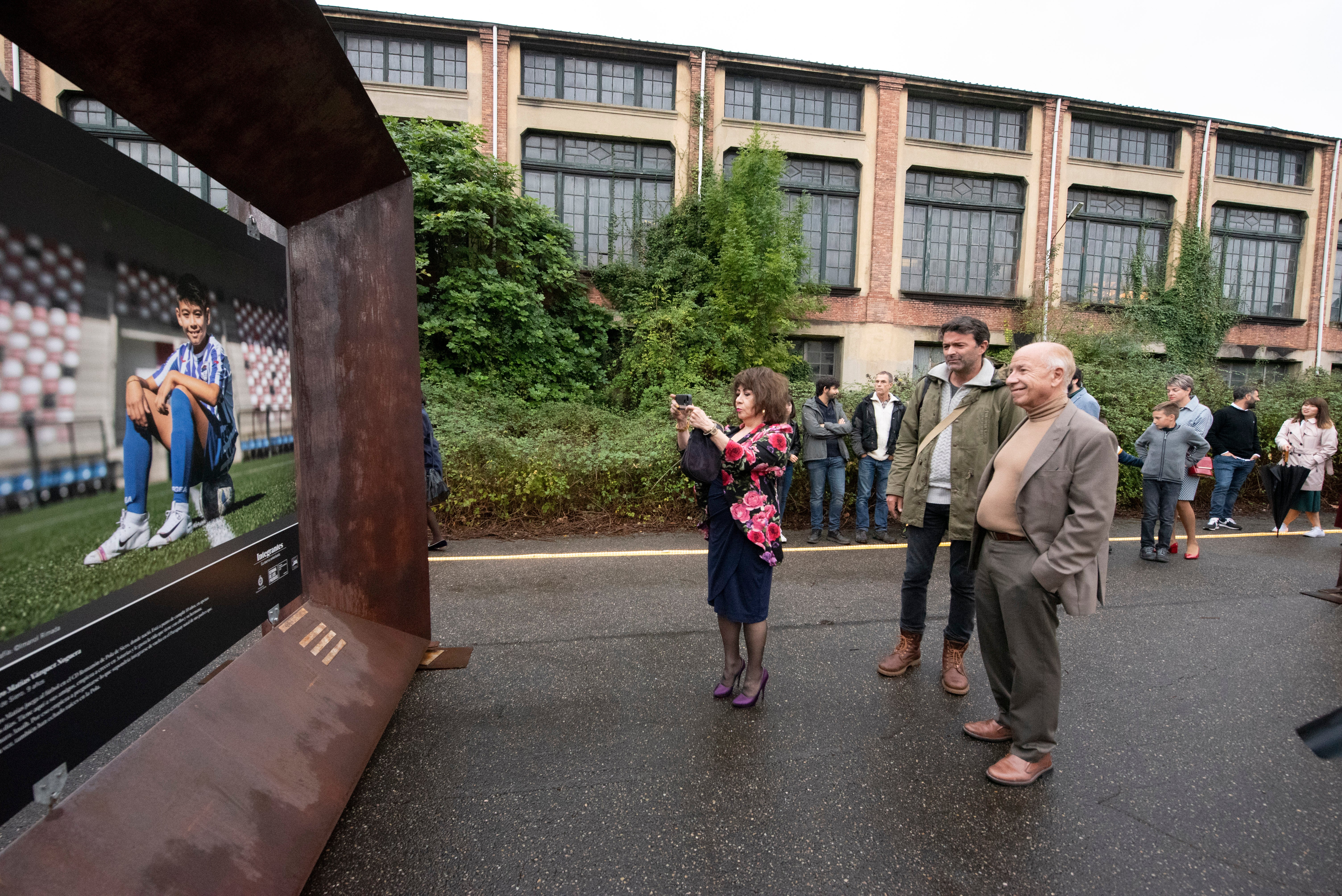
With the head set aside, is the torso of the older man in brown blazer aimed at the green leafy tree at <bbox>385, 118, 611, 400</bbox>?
no

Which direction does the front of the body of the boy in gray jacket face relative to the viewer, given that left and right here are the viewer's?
facing the viewer

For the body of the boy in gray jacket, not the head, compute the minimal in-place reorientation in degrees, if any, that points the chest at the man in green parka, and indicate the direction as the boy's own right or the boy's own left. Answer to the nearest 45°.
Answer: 0° — they already face them

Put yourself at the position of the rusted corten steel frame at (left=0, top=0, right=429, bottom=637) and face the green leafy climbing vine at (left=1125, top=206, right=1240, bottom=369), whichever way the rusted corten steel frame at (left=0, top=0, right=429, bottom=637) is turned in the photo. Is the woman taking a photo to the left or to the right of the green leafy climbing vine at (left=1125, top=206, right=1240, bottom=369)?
right

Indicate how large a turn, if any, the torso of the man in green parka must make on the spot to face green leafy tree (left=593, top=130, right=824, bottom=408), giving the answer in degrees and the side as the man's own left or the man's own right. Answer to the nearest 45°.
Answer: approximately 90° to the man's own right

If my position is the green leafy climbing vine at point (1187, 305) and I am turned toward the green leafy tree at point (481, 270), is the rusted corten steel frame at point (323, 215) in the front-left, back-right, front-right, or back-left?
front-left

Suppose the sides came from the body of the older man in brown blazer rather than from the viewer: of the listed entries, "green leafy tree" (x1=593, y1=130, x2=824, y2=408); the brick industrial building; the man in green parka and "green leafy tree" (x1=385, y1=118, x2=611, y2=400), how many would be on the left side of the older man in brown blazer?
0

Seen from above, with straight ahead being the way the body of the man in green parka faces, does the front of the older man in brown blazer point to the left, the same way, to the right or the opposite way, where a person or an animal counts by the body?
the same way

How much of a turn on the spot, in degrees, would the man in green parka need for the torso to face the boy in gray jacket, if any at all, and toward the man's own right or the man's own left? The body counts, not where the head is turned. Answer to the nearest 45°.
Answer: approximately 180°

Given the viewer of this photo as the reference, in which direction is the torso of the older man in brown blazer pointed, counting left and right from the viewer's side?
facing the viewer and to the left of the viewer

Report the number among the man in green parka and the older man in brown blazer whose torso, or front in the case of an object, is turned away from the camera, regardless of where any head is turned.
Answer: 0

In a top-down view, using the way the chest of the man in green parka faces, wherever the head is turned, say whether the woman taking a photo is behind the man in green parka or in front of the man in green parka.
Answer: in front

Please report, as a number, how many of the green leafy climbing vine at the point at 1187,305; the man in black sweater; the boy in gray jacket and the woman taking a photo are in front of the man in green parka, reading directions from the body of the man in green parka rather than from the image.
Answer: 1

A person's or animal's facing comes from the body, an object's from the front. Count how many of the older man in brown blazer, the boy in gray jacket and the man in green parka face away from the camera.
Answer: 0

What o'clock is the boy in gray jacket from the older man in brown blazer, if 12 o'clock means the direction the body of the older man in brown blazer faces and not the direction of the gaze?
The boy in gray jacket is roughly at 5 o'clock from the older man in brown blazer.

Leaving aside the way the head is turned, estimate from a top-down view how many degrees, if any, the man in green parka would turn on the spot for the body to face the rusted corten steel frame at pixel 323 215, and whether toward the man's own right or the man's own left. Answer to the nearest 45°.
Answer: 0° — they already face it

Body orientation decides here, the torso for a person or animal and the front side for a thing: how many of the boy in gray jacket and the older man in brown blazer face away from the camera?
0

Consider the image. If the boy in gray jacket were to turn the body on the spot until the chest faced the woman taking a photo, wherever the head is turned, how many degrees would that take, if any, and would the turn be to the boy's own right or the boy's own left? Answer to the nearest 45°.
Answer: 0° — they already face them

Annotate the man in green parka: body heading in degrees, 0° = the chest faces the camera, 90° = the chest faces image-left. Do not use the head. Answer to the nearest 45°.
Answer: approximately 45°
